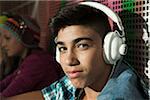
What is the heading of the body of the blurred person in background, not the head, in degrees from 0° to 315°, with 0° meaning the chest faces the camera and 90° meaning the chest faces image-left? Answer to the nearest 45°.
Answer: approximately 90°
